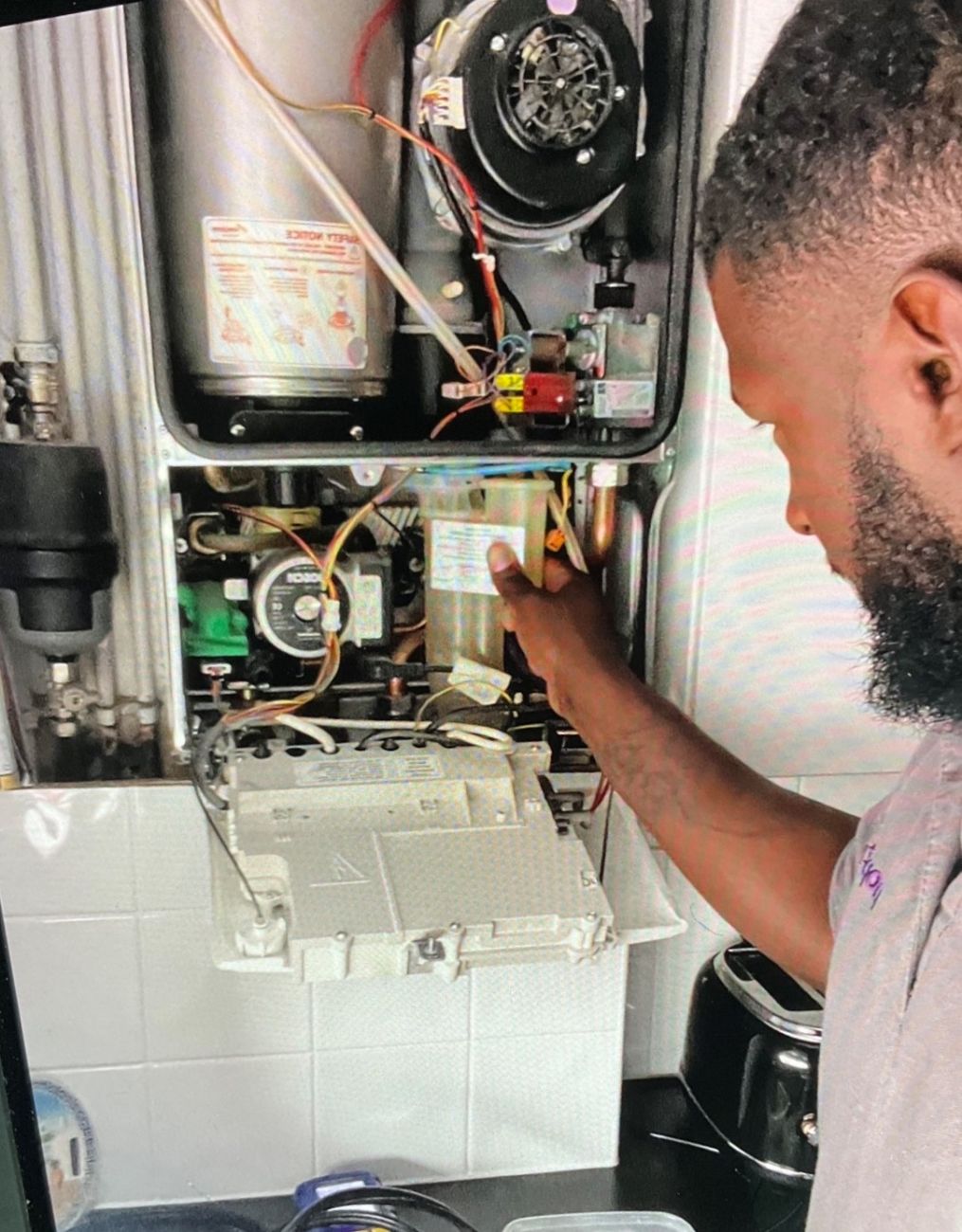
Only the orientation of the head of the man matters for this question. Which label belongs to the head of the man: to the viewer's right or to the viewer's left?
to the viewer's left

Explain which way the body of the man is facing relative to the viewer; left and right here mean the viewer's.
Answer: facing away from the viewer and to the left of the viewer
